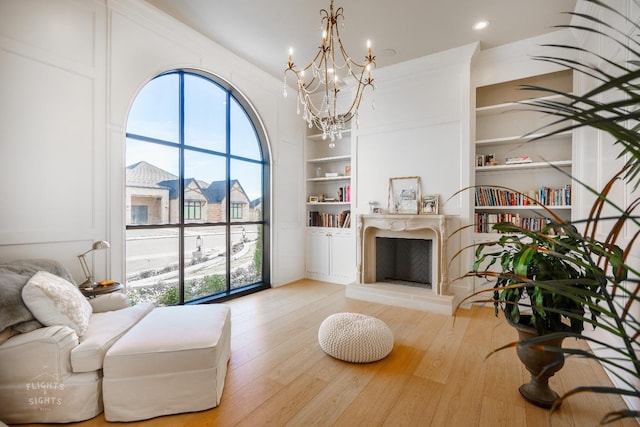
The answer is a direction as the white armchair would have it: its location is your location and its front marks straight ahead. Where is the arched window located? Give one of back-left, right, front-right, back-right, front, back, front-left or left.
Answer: front-left

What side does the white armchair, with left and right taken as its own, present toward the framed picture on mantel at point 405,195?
front

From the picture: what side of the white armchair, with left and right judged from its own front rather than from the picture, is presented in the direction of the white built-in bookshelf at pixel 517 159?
front

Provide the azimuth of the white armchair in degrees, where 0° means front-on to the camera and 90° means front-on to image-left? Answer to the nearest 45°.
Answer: approximately 270°

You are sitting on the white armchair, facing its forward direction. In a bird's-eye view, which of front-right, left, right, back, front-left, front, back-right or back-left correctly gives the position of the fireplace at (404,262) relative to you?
front

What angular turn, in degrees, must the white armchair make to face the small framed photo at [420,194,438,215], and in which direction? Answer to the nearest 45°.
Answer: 0° — it already faces it

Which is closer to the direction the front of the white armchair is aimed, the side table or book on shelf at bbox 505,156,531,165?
the book on shelf

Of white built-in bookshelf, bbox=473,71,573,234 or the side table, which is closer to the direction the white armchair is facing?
the white built-in bookshelf
